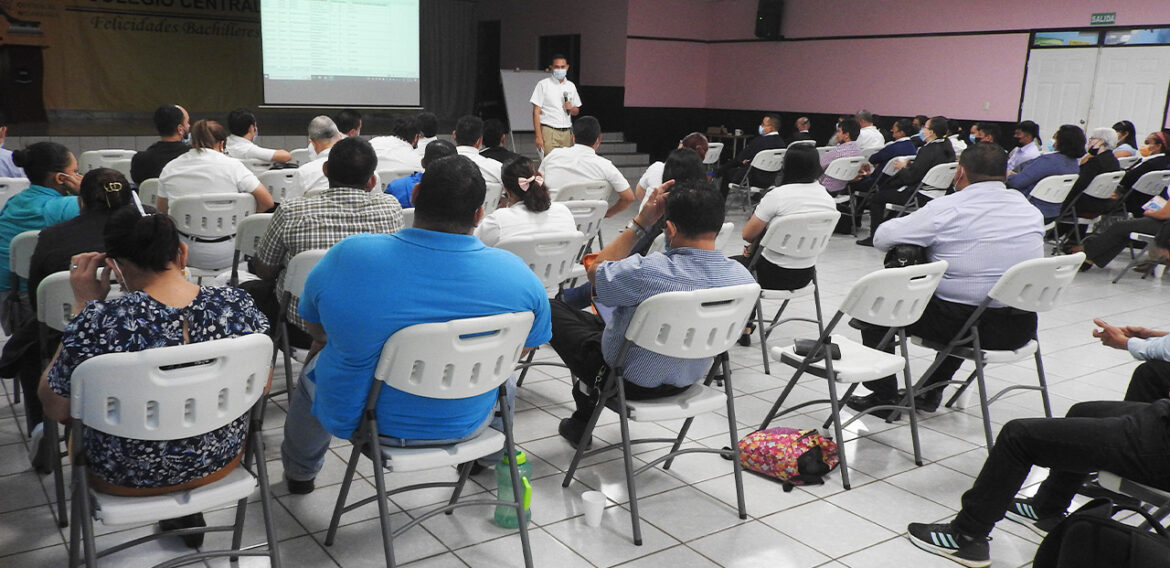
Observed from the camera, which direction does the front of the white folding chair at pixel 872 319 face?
facing away from the viewer and to the left of the viewer

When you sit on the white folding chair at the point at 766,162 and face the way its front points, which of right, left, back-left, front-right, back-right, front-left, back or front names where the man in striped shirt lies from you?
back-left

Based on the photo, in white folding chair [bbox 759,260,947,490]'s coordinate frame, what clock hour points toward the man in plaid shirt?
The man in plaid shirt is roughly at 10 o'clock from the white folding chair.

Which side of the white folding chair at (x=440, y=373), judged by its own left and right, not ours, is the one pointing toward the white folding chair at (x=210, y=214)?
front

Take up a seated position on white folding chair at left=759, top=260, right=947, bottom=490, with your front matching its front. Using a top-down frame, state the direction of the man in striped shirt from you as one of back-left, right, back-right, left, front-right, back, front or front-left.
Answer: left

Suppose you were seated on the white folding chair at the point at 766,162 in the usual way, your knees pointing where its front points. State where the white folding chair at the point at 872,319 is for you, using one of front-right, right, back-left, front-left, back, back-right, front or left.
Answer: back-left

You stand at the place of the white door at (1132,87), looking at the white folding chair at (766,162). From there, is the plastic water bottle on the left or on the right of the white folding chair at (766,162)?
left

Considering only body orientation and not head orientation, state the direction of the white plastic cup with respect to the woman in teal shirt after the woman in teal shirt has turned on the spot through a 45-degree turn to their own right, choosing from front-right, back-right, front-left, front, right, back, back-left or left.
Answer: front-right

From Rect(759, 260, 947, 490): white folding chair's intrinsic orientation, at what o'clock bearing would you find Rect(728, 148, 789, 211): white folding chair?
Rect(728, 148, 789, 211): white folding chair is roughly at 1 o'clock from Rect(759, 260, 947, 490): white folding chair.

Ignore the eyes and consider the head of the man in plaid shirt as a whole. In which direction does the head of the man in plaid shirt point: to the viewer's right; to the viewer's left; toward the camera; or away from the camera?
away from the camera

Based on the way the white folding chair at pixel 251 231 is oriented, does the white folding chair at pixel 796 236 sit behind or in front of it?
behind

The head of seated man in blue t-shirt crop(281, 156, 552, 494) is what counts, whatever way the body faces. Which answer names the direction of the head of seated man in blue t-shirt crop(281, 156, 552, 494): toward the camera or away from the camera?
away from the camera

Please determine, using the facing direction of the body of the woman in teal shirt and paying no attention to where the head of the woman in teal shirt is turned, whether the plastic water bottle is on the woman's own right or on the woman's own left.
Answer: on the woman's own right
